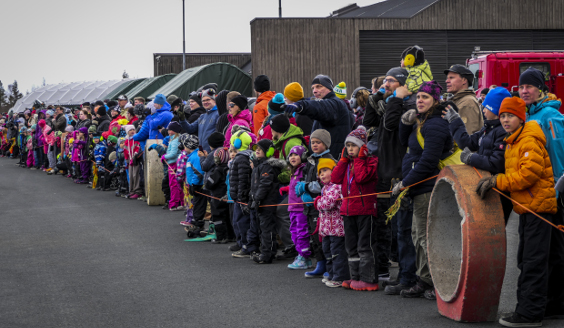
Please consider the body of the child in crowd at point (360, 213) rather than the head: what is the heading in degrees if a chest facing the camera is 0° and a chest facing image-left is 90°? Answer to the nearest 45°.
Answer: approximately 45°

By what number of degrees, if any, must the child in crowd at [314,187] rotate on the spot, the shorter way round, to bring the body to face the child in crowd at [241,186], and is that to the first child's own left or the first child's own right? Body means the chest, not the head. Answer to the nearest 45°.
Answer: approximately 90° to the first child's own right

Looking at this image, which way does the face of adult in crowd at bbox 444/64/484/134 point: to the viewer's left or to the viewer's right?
to the viewer's left

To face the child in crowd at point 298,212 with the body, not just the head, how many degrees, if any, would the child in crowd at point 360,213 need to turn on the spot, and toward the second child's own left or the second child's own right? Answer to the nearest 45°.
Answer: approximately 90° to the second child's own right

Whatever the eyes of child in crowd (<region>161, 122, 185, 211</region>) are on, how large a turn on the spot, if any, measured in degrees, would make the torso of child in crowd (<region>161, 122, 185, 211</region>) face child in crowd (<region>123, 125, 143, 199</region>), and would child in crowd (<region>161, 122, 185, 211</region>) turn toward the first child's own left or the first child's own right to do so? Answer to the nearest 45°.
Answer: approximately 90° to the first child's own right
